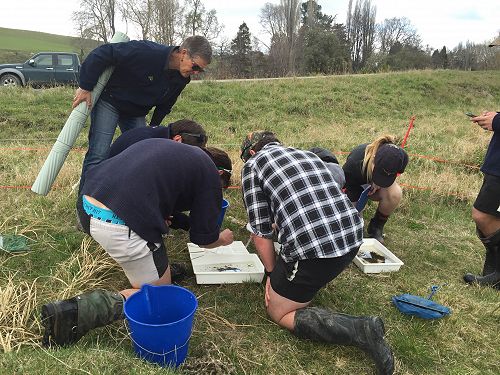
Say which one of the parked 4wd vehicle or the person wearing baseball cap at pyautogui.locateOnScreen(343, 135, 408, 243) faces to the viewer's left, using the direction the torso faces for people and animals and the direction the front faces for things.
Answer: the parked 4wd vehicle

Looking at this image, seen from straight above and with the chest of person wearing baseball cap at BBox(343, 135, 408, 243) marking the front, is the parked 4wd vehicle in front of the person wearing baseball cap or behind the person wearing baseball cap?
behind

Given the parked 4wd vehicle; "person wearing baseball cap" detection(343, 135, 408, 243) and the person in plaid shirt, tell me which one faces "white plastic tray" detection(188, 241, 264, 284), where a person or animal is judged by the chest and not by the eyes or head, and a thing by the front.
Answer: the person in plaid shirt

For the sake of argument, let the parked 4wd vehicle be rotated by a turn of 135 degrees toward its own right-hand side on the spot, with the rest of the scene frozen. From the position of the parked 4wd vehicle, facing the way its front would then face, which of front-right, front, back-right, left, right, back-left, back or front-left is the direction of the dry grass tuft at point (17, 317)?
back-right

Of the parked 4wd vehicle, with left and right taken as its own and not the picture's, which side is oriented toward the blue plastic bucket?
left

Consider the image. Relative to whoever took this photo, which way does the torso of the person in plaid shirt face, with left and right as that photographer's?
facing away from the viewer and to the left of the viewer

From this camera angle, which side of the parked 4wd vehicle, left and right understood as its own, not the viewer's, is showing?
left

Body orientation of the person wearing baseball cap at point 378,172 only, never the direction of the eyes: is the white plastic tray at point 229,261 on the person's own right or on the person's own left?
on the person's own right

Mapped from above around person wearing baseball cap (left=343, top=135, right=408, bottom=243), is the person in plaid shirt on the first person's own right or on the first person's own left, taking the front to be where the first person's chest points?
on the first person's own right

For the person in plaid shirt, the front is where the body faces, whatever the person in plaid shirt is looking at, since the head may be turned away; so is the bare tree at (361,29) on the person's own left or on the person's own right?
on the person's own right

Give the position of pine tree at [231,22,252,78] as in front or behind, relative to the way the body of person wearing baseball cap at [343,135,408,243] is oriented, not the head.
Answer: behind

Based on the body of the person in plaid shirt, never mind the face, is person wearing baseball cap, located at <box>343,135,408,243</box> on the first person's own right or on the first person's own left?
on the first person's own right

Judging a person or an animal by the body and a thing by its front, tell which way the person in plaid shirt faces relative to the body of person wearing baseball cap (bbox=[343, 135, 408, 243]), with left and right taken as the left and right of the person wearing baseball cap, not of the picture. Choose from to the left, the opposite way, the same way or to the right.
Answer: the opposite way

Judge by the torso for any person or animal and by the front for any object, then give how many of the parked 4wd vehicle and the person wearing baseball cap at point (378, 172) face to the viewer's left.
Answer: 1
